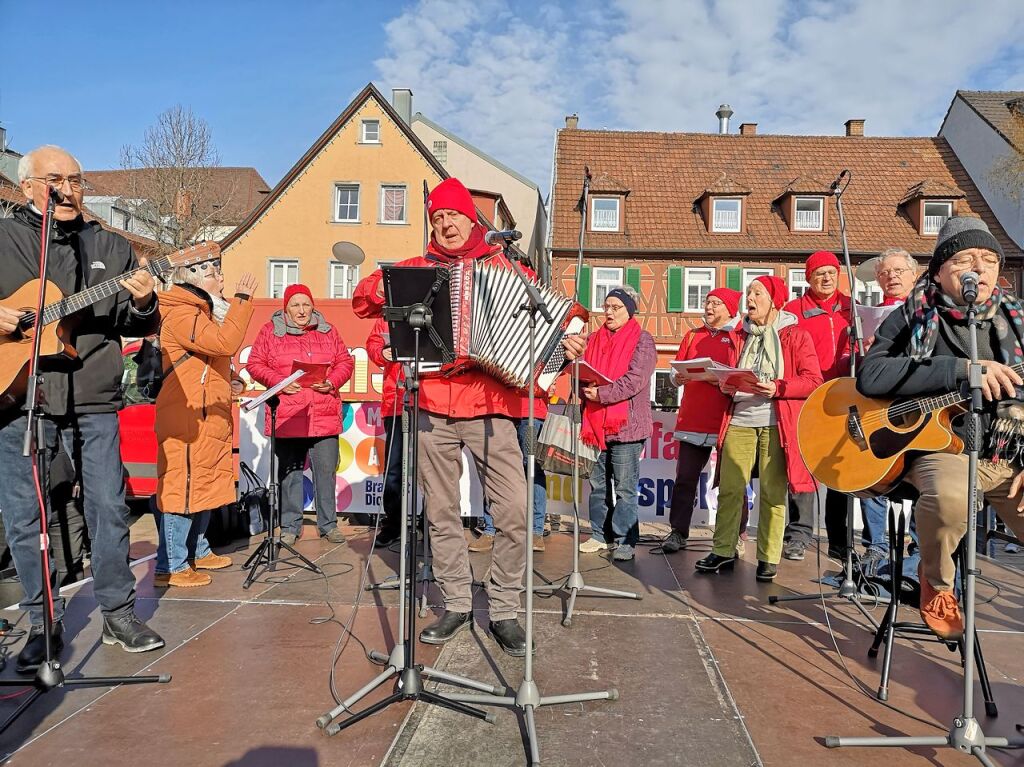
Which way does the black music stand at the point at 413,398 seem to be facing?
away from the camera

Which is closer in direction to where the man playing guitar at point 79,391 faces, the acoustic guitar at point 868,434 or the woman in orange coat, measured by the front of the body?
the acoustic guitar

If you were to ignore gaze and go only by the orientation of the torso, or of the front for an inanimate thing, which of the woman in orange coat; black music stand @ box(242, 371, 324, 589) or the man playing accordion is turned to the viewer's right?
the woman in orange coat

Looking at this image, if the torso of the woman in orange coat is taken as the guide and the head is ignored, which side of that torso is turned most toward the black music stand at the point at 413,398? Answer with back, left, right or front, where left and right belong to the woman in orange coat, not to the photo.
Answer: right

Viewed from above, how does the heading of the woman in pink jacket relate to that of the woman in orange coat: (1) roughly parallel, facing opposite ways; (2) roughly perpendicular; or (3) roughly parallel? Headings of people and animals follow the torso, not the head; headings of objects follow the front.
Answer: roughly perpendicular
